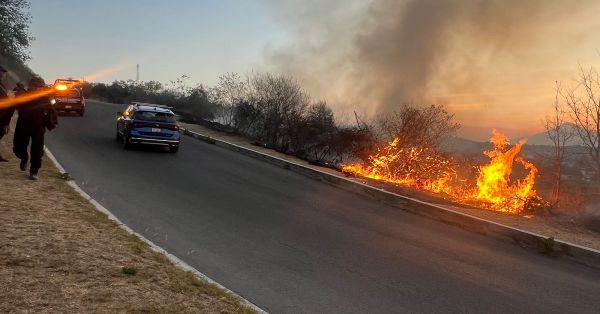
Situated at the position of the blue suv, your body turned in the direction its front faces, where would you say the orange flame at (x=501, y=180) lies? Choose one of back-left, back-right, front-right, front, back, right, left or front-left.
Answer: back-right

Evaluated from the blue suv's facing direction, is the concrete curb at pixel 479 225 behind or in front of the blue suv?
behind

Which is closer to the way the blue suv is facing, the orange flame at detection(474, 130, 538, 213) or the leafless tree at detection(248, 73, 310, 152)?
the leafless tree

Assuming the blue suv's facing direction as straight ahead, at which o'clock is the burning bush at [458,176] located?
The burning bush is roughly at 4 o'clock from the blue suv.

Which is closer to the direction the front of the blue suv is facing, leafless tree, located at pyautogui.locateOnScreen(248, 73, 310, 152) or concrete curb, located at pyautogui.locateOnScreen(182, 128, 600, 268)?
the leafless tree

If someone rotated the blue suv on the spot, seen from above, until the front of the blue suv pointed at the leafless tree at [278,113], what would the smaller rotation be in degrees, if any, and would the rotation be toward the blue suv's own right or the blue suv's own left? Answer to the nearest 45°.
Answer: approximately 45° to the blue suv's own right

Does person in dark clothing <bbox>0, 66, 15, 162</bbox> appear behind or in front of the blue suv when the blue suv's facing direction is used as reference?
behind

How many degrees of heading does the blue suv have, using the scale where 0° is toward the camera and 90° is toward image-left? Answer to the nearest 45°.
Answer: approximately 180°
